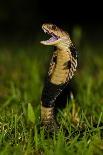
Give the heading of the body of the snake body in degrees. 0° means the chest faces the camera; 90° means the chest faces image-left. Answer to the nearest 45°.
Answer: approximately 45°
